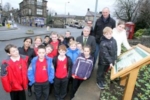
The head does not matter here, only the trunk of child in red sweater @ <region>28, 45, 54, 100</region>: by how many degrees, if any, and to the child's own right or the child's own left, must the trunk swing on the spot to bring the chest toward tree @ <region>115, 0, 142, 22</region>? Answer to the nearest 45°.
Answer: approximately 135° to the child's own left

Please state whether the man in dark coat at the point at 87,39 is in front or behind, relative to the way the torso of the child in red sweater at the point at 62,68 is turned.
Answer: behind

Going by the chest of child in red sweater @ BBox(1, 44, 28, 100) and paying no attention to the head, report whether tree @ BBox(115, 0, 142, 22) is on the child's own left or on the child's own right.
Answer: on the child's own left

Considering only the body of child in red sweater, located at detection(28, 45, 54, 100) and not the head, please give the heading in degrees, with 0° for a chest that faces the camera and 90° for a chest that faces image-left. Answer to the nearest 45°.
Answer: approximately 0°

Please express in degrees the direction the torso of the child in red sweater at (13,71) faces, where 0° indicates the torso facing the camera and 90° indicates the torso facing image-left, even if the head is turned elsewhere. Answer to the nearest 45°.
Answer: approximately 315°

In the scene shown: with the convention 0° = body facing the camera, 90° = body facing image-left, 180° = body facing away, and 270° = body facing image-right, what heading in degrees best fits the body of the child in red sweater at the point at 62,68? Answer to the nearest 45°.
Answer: approximately 0°

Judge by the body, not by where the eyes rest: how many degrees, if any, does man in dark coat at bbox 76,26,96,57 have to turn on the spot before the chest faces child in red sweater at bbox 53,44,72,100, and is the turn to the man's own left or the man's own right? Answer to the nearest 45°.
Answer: approximately 45° to the man's own right

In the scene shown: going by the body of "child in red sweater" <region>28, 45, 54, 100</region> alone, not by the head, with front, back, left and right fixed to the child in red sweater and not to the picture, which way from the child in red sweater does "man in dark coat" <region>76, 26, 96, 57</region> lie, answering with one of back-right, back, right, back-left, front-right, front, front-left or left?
back-left
